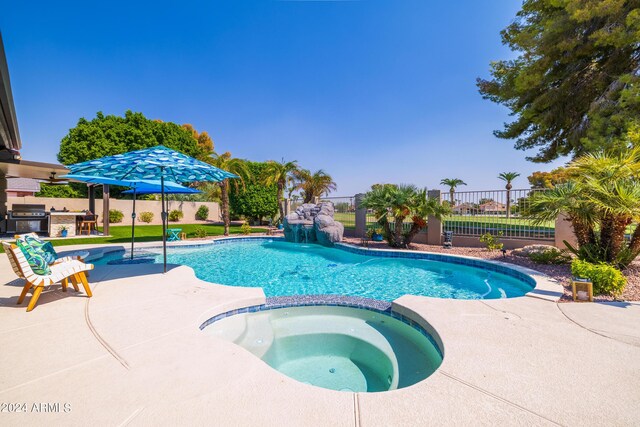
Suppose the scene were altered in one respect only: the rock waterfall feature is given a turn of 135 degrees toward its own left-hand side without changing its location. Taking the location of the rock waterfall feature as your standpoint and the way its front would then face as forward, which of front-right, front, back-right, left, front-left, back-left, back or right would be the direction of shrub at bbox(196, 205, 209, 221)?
left

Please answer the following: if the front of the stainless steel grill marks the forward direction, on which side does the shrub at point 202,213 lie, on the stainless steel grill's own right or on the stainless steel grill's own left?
on the stainless steel grill's own left

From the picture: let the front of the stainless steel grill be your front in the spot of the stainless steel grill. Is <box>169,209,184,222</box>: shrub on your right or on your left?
on your left

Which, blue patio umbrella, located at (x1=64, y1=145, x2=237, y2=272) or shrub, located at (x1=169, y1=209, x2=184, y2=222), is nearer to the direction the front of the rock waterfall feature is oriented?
the blue patio umbrella

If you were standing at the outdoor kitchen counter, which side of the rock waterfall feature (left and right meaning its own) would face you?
right

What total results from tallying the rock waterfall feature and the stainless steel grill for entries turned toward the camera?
2

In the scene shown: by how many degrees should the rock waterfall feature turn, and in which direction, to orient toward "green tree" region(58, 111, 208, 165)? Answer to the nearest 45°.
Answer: approximately 135° to its right

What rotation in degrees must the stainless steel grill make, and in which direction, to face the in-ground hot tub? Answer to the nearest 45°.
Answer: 0° — it already faces it

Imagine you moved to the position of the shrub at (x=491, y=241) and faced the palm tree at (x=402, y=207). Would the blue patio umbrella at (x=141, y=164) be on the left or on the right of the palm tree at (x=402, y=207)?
left

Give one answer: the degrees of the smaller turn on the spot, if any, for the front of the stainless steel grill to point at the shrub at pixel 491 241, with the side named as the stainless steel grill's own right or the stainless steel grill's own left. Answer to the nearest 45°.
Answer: approximately 45° to the stainless steel grill's own left
